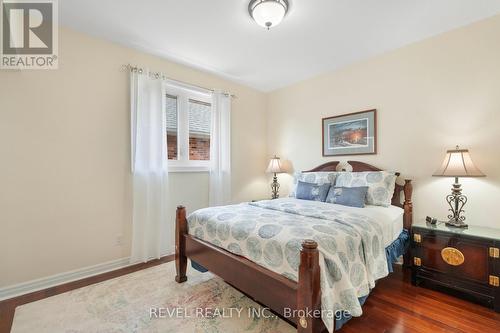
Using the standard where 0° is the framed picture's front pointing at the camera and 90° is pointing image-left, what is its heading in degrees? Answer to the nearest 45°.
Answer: approximately 45°

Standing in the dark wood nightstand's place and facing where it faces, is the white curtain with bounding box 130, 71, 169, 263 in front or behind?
in front

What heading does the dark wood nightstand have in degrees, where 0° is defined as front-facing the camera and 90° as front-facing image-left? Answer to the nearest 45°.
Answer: approximately 45°

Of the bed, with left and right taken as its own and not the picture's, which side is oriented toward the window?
right

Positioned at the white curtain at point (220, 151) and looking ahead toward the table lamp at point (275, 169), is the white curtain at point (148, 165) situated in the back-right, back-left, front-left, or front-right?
back-right

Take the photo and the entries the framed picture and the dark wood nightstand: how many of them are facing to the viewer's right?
0

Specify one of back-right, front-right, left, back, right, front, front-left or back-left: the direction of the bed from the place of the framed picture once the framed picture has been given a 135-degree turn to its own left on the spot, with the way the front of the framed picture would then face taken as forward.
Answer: right

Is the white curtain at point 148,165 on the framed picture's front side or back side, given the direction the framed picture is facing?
on the front side

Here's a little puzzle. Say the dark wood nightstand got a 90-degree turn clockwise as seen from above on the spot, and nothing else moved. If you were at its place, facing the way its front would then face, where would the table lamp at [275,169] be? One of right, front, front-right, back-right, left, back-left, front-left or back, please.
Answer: front-left

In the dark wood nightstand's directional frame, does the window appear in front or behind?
in front
